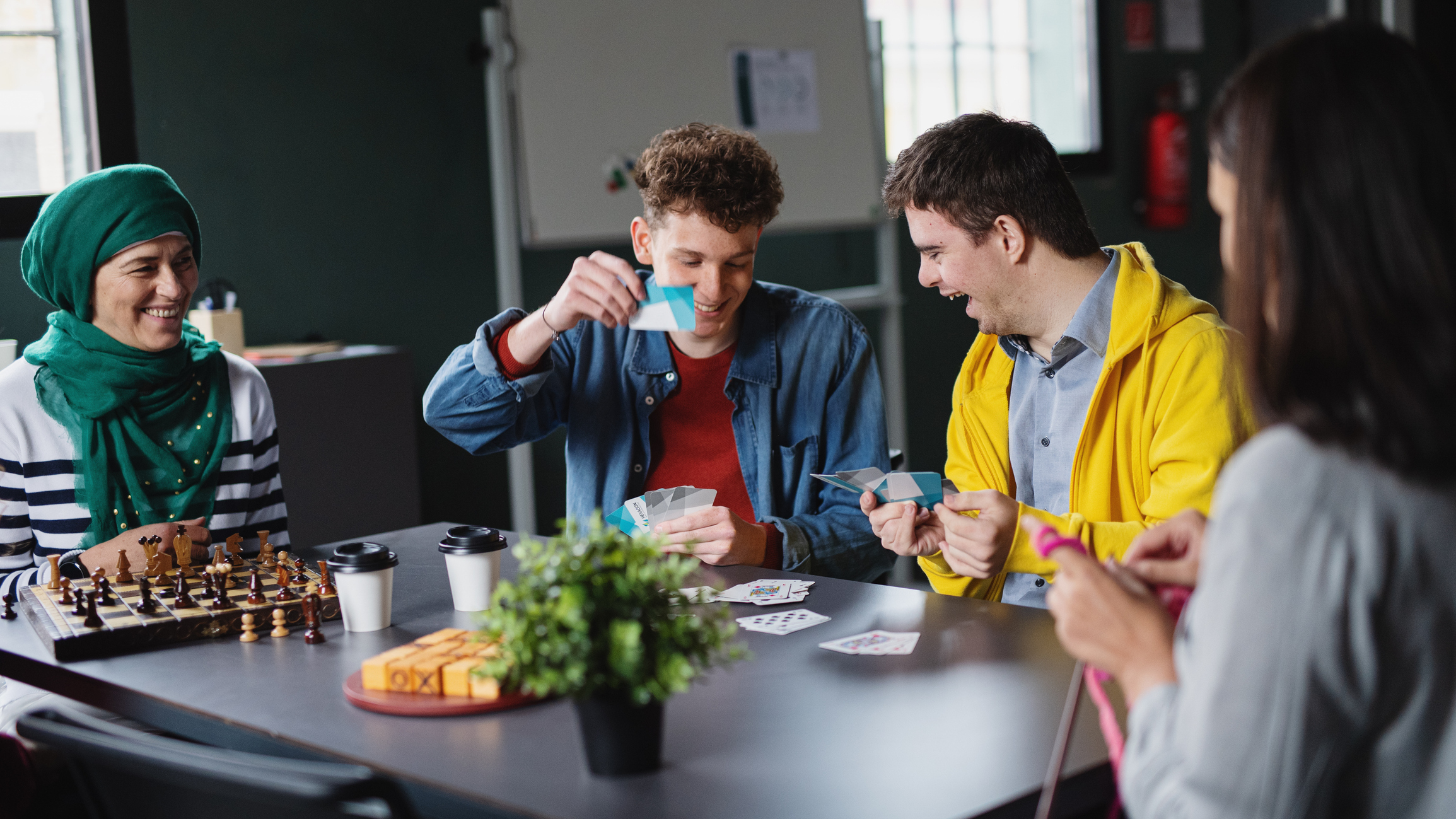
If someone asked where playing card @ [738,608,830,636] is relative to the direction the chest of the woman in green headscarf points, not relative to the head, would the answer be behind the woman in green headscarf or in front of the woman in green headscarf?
in front

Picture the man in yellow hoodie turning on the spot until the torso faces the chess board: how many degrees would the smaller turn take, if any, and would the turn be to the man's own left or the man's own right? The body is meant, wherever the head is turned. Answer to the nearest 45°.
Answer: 0° — they already face it

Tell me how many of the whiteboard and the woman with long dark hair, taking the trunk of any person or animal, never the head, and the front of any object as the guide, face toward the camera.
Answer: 1

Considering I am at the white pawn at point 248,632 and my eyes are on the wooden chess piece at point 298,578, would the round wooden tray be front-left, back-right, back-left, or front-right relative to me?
back-right

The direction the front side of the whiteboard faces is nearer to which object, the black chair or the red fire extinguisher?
the black chair

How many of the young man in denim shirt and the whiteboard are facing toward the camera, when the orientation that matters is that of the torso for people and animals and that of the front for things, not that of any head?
2

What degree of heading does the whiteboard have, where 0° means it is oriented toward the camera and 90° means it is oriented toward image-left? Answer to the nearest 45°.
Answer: approximately 0°

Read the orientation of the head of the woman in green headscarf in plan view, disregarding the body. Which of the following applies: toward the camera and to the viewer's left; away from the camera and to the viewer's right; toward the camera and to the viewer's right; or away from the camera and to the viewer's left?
toward the camera and to the viewer's right
